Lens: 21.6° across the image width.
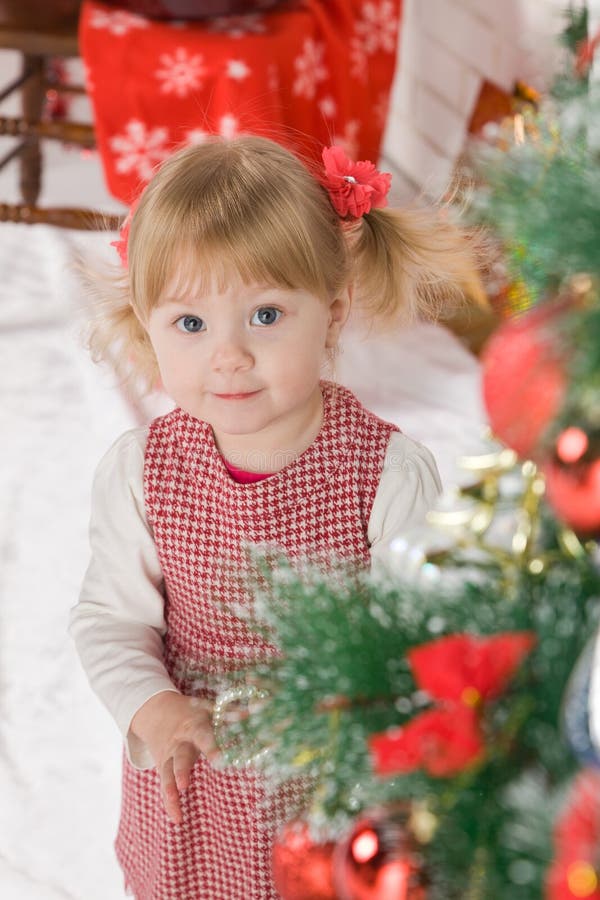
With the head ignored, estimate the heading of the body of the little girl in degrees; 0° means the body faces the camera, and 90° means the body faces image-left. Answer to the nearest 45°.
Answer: approximately 0°

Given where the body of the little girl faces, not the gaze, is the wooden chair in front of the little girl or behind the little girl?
behind
